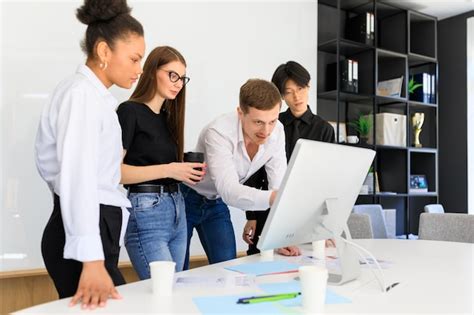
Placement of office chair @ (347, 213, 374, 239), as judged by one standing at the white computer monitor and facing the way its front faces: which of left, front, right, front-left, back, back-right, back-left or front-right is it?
front-right

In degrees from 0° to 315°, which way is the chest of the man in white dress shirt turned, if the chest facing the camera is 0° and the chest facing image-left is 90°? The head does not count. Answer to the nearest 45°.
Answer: approximately 315°

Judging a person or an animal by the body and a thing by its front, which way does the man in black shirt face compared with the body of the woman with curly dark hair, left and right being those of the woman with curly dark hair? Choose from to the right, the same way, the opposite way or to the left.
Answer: to the right

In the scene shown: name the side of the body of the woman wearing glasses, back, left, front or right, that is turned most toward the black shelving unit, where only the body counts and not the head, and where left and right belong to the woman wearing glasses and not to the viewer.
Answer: left

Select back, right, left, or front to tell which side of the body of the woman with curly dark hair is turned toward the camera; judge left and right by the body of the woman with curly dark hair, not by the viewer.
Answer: right

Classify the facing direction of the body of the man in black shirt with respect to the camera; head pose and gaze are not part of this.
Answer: toward the camera

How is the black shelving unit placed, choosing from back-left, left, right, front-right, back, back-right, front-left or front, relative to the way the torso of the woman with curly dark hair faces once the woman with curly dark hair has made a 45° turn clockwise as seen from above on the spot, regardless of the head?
left

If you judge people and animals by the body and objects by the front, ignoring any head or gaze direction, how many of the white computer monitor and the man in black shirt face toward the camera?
1

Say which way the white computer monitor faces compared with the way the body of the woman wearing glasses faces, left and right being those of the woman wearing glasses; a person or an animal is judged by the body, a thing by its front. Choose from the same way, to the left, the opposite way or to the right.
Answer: the opposite way

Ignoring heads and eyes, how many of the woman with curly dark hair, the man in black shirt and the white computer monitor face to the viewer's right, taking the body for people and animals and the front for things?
1
